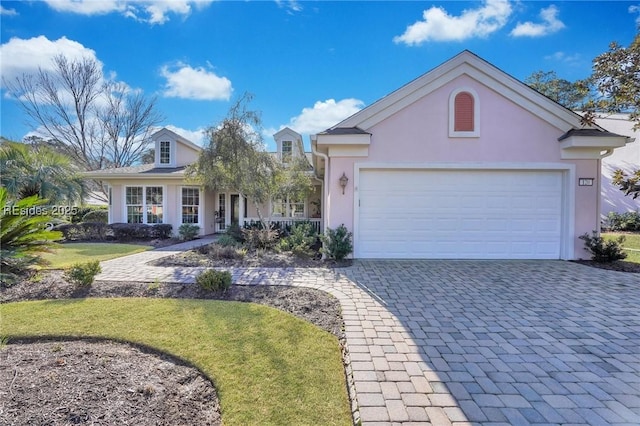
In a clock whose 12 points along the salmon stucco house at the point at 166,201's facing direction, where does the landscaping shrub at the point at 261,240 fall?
The landscaping shrub is roughly at 11 o'clock from the salmon stucco house.

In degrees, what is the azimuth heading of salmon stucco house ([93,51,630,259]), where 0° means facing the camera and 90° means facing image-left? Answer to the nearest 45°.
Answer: approximately 0°

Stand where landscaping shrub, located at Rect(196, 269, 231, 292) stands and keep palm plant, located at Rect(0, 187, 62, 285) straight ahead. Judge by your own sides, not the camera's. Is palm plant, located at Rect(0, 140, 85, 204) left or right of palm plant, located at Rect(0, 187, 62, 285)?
right

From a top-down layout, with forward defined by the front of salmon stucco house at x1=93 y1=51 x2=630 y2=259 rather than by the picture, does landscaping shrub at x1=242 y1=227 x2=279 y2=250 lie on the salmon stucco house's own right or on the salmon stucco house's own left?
on the salmon stucco house's own right

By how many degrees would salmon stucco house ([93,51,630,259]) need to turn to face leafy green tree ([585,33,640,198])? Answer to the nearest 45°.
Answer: approximately 90° to its left

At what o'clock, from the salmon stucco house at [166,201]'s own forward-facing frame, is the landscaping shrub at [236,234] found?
The landscaping shrub is roughly at 11 o'clock from the salmon stucco house.

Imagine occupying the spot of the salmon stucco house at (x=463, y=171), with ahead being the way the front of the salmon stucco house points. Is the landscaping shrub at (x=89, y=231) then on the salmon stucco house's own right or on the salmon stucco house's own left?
on the salmon stucco house's own right

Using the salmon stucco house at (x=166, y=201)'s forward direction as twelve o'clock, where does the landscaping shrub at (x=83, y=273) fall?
The landscaping shrub is roughly at 12 o'clock from the salmon stucco house.
